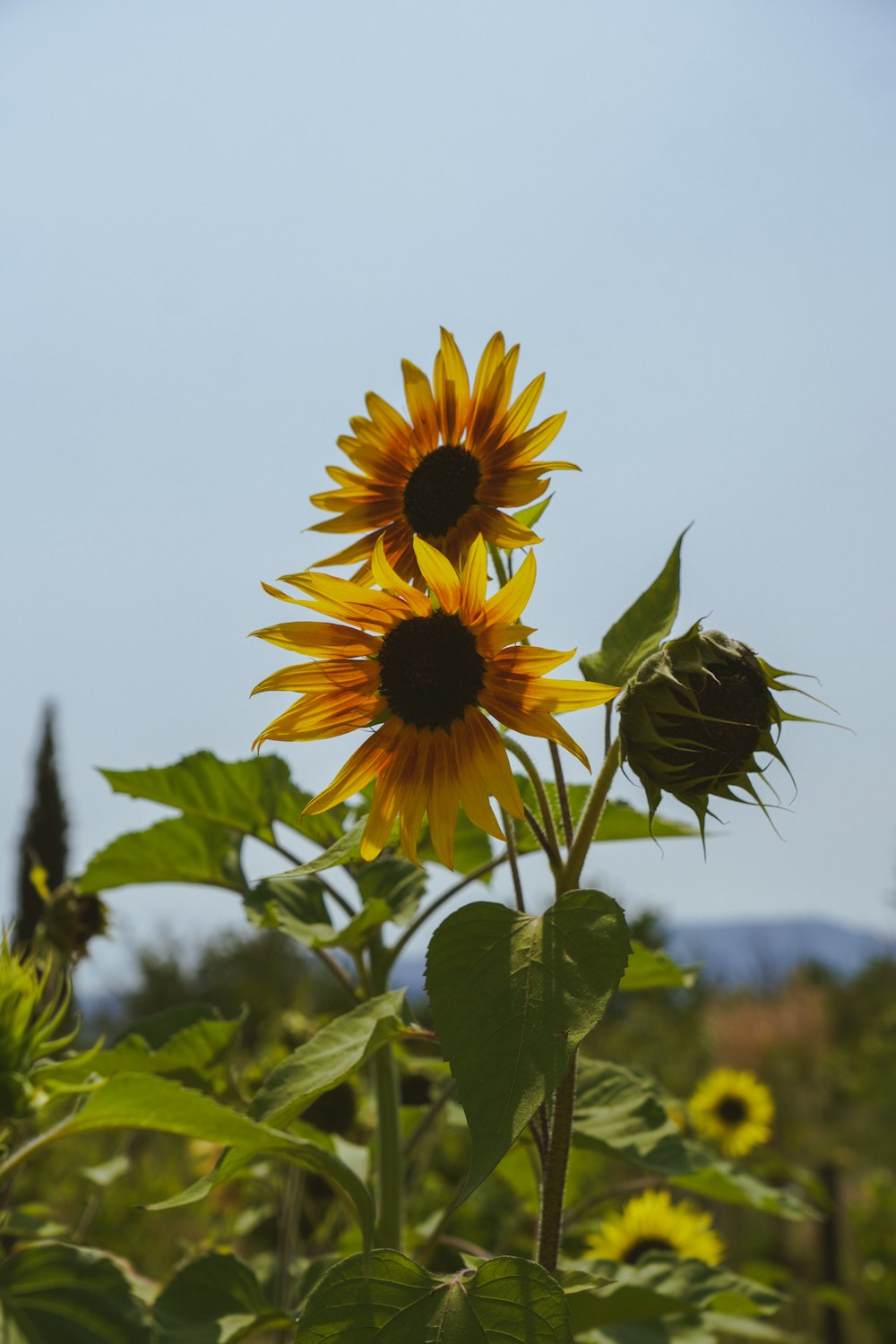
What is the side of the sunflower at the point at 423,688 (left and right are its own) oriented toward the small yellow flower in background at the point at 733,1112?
back

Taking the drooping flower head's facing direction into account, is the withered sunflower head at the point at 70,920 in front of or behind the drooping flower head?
behind

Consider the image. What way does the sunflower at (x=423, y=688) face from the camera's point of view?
toward the camera
